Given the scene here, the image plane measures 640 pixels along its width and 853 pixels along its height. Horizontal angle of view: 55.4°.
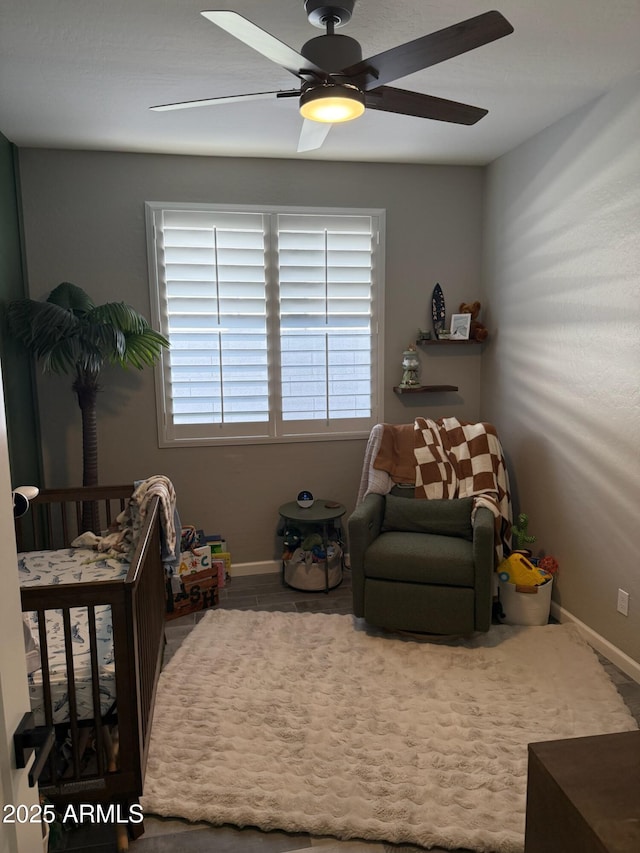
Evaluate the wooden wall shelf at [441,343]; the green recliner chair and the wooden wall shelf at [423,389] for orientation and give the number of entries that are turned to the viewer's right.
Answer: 0

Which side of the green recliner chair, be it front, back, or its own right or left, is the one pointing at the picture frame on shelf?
back

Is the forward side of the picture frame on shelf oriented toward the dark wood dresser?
yes

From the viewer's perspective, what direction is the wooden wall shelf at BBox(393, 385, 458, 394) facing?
toward the camera

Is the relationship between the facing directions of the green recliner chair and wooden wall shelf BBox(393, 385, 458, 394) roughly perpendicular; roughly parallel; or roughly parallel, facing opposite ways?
roughly parallel

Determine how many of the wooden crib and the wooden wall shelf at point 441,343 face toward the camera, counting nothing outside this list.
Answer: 1

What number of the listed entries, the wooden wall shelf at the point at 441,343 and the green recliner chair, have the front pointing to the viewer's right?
0

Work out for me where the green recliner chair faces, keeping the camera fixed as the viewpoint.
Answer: facing the viewer

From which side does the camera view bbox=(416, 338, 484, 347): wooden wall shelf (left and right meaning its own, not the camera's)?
front

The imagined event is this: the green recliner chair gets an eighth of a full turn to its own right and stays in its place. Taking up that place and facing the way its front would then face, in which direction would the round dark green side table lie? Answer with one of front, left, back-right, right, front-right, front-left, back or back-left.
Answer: right

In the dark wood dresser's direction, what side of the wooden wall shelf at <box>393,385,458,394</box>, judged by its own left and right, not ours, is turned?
front

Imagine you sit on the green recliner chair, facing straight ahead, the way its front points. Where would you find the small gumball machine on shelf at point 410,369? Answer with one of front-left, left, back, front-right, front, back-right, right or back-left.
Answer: back

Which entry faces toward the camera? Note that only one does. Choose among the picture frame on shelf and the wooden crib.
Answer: the picture frame on shelf
